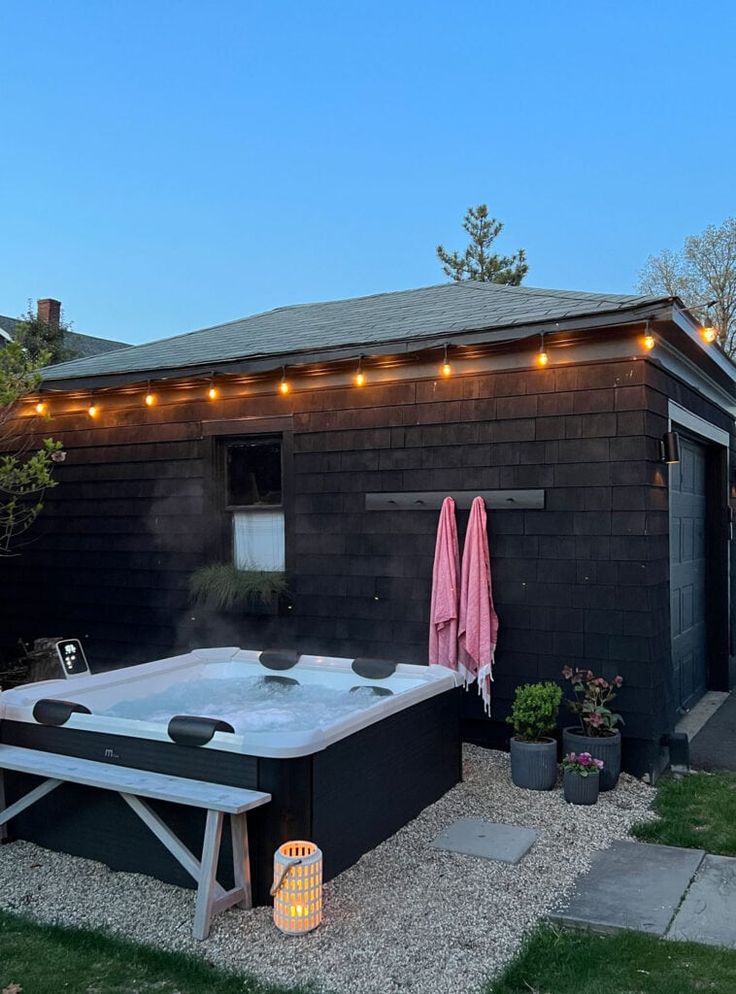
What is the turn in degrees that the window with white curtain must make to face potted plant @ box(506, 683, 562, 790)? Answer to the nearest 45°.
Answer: approximately 45° to its left

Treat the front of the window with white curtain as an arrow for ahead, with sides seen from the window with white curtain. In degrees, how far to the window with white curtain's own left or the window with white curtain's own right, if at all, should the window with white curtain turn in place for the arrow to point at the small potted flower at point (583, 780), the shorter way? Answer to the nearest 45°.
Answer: approximately 45° to the window with white curtain's own left

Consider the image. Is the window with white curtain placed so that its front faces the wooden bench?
yes

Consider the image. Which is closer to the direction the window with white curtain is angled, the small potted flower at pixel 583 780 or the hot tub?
the hot tub

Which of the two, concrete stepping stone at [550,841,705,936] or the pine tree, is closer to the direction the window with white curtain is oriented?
the concrete stepping stone

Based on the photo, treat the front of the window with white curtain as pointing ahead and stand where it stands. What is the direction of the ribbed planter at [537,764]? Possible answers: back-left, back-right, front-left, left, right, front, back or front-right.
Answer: front-left

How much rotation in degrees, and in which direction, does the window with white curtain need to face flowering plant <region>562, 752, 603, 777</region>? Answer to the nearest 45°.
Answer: approximately 45° to its left

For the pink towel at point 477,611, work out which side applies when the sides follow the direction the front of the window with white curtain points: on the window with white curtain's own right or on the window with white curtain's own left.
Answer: on the window with white curtain's own left

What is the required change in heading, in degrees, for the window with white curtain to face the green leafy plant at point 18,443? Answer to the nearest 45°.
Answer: approximately 45° to its right

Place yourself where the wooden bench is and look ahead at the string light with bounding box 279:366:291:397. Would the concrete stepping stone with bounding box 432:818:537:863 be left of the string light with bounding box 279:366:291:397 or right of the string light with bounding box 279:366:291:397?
right

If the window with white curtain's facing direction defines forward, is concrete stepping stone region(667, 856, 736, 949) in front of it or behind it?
in front

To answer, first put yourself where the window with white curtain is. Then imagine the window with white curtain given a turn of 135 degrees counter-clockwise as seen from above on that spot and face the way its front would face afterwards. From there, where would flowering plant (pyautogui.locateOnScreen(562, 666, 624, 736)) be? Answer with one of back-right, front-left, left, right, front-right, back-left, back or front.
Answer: right

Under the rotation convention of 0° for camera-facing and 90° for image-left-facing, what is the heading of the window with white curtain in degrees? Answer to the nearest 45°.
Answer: approximately 0°

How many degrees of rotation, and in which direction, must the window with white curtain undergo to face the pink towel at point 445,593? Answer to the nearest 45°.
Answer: approximately 45° to its left

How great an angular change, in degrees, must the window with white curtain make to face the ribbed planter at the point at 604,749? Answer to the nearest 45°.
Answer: approximately 45° to its left

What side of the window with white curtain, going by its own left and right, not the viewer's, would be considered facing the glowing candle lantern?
front
